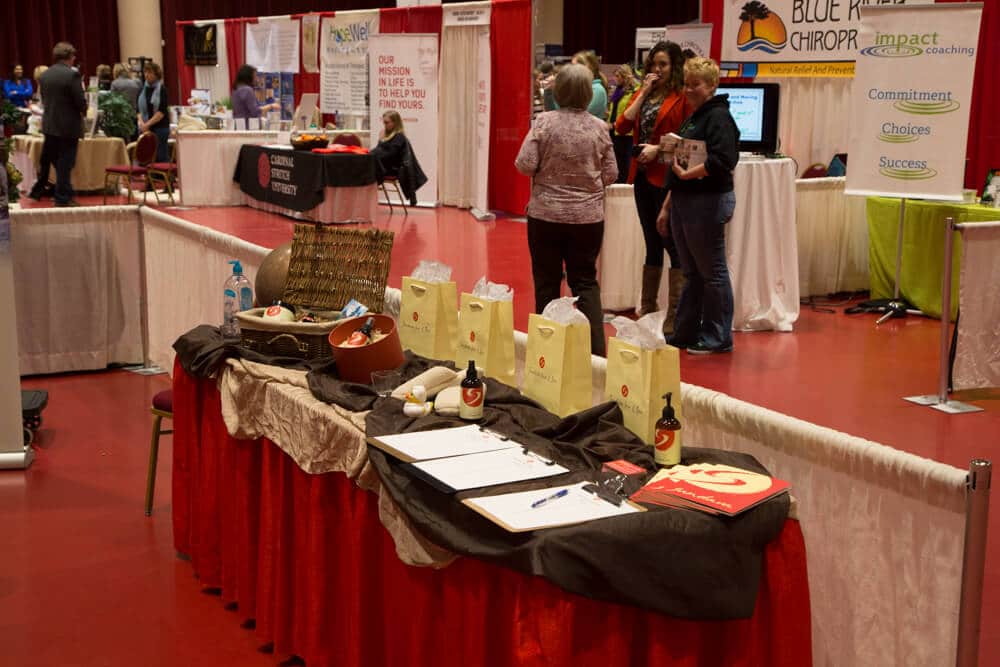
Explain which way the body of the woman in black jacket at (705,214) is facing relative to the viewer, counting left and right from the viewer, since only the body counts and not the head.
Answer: facing to the left of the viewer

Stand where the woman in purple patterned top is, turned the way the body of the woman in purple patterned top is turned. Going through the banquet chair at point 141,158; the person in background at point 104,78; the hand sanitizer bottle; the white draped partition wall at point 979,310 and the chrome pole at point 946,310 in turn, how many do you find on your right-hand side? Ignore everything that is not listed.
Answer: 2

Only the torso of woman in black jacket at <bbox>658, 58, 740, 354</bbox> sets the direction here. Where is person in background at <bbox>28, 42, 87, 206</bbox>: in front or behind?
in front

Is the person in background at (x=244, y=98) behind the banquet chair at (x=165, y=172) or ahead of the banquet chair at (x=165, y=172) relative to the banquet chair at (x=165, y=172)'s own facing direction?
behind

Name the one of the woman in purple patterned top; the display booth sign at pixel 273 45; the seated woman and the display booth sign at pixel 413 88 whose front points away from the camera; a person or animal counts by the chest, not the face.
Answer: the woman in purple patterned top

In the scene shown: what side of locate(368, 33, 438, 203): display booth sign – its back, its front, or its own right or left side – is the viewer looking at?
front

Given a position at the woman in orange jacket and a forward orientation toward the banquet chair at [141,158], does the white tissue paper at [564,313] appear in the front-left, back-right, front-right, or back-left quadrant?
back-left

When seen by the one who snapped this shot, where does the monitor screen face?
facing the viewer

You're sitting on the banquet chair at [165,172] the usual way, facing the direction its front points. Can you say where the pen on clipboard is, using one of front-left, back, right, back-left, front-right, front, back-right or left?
left

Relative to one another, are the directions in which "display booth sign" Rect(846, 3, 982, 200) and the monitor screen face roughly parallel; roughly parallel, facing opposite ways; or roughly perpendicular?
roughly parallel

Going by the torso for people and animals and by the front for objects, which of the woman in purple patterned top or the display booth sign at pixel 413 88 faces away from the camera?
the woman in purple patterned top

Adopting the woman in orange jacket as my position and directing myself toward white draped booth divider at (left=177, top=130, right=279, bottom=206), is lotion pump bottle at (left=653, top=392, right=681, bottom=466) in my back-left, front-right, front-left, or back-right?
back-left

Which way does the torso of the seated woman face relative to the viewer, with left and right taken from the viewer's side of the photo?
facing to the left of the viewer

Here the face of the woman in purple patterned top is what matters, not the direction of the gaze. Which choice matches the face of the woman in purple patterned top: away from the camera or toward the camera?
away from the camera

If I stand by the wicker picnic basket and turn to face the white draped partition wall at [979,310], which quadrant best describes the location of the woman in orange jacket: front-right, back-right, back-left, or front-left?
front-left

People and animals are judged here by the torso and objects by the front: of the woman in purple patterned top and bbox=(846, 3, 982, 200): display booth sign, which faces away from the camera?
the woman in purple patterned top

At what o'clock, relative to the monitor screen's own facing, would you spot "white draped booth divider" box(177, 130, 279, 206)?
The white draped booth divider is roughly at 4 o'clock from the monitor screen.

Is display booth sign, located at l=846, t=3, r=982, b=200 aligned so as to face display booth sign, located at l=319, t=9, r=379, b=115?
no

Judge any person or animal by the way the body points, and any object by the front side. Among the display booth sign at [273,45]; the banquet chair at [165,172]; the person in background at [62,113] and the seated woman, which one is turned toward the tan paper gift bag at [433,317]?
the display booth sign
